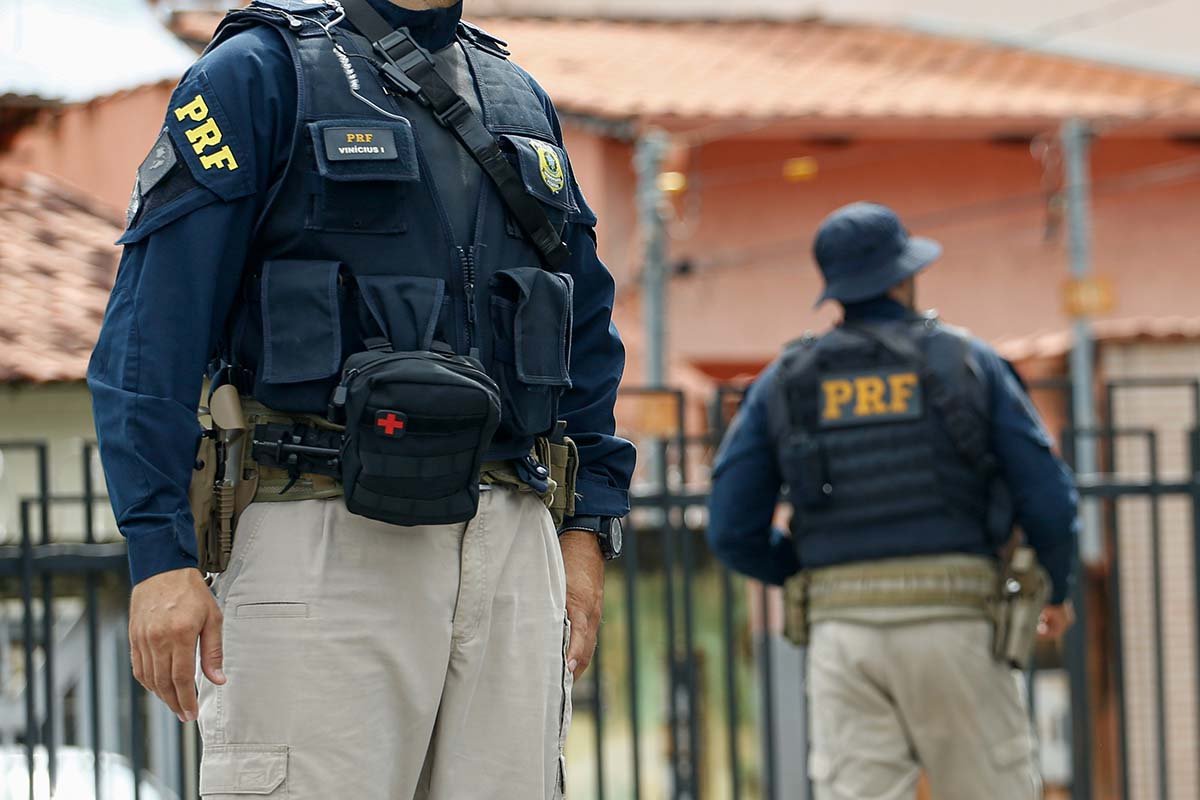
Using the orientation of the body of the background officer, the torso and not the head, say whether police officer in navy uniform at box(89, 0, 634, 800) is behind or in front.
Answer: behind

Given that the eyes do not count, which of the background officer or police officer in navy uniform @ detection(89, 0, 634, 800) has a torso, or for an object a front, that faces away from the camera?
the background officer

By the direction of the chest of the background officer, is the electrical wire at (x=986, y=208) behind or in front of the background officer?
in front

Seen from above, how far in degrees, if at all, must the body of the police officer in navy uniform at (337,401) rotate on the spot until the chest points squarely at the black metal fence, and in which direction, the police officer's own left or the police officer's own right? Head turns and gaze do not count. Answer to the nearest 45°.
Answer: approximately 135° to the police officer's own left

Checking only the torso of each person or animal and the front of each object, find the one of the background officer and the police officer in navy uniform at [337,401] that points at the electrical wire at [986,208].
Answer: the background officer

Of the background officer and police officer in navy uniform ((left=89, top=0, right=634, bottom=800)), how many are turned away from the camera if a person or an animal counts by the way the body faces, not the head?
1

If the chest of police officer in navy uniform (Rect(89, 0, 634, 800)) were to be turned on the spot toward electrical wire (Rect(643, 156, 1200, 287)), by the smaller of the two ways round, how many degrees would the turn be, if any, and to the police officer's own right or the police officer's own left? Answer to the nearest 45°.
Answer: approximately 90° to the police officer's own left

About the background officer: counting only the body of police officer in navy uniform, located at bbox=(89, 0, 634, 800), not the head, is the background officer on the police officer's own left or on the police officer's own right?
on the police officer's own left

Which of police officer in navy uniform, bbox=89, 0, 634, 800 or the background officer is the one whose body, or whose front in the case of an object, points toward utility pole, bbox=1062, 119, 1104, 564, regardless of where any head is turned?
the background officer

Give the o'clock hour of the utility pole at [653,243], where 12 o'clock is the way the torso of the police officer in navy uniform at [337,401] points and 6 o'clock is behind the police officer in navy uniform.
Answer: The utility pole is roughly at 8 o'clock from the police officer in navy uniform.

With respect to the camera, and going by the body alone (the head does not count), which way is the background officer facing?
away from the camera

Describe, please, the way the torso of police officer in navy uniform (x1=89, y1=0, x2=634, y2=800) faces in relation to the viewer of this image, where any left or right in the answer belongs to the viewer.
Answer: facing the viewer and to the right of the viewer

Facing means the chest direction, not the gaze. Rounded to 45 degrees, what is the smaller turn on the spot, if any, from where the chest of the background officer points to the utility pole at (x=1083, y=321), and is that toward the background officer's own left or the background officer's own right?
0° — they already face it
